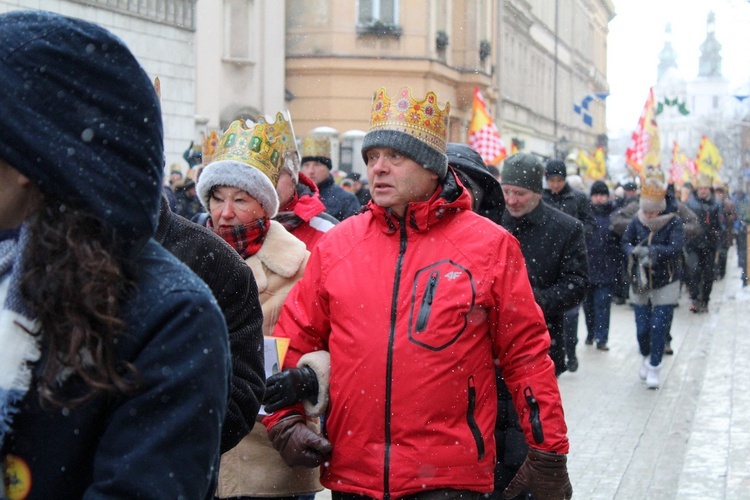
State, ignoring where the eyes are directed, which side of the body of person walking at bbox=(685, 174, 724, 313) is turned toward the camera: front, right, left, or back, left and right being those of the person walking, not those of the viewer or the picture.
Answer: front

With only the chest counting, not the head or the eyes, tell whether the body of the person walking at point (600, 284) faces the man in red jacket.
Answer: yes

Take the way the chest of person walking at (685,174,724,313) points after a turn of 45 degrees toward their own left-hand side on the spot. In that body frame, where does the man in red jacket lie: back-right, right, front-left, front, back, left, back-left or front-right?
front-right

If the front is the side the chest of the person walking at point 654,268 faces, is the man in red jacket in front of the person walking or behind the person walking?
in front

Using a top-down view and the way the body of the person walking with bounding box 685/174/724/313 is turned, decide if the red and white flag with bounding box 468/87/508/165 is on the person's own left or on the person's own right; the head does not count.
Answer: on the person's own right

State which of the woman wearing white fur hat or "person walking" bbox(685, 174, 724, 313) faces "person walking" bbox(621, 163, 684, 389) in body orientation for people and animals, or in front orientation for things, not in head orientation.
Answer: "person walking" bbox(685, 174, 724, 313)

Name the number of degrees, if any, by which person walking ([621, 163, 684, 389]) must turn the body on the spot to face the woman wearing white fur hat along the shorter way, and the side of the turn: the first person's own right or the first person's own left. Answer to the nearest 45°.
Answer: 0° — they already face them

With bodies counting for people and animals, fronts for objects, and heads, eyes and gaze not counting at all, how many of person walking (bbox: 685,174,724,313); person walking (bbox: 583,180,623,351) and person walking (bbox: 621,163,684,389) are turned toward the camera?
3

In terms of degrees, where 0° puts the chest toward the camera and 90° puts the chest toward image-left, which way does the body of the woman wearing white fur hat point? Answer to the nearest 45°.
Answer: approximately 45°

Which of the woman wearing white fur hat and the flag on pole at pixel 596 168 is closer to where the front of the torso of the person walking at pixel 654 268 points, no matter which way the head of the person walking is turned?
the woman wearing white fur hat

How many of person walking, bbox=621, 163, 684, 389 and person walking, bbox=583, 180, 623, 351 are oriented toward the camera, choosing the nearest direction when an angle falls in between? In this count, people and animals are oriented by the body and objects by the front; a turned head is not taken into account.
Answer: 2

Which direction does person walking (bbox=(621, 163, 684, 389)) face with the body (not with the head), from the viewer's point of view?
toward the camera

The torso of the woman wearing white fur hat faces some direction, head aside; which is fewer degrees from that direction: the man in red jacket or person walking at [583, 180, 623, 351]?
the man in red jacket

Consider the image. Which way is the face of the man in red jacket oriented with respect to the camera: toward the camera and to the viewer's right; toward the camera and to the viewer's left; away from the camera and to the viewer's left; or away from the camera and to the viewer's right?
toward the camera and to the viewer's left
